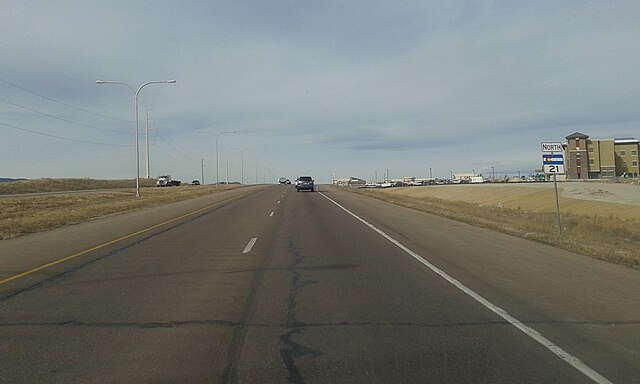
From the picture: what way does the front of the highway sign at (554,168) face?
toward the camera

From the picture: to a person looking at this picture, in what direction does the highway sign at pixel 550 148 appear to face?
facing the viewer

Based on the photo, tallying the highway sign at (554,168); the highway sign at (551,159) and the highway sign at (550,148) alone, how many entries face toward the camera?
3
